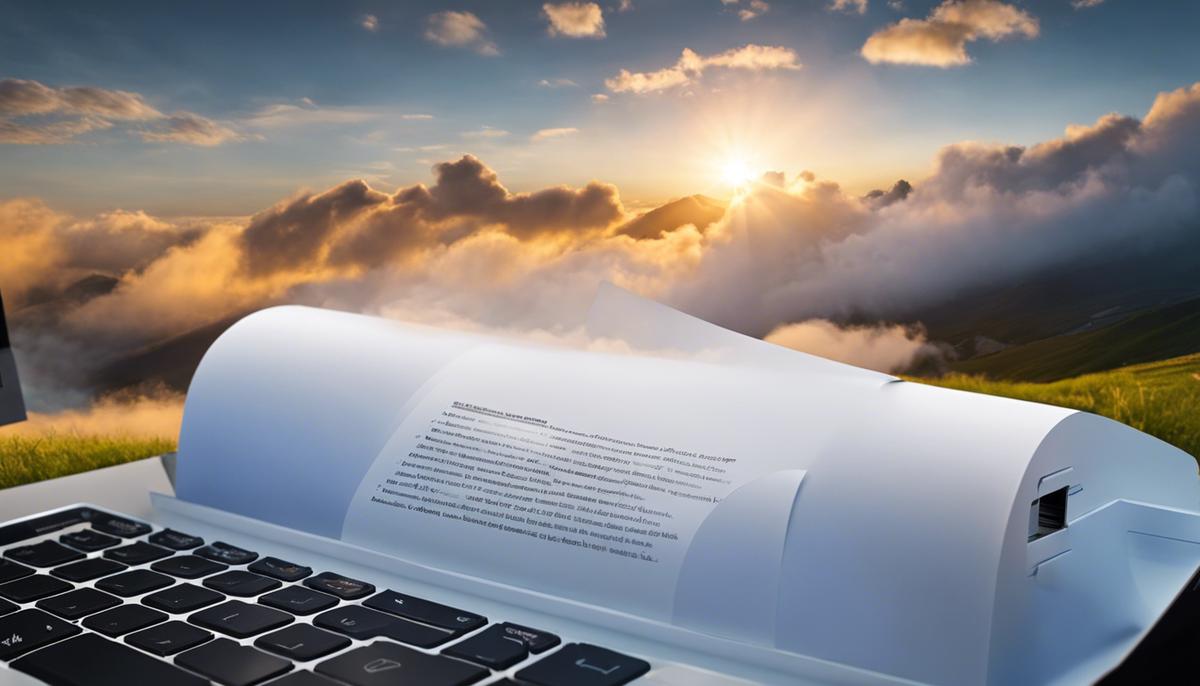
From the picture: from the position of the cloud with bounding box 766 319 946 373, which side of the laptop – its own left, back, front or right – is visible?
back

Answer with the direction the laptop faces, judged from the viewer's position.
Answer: facing the viewer and to the left of the viewer
